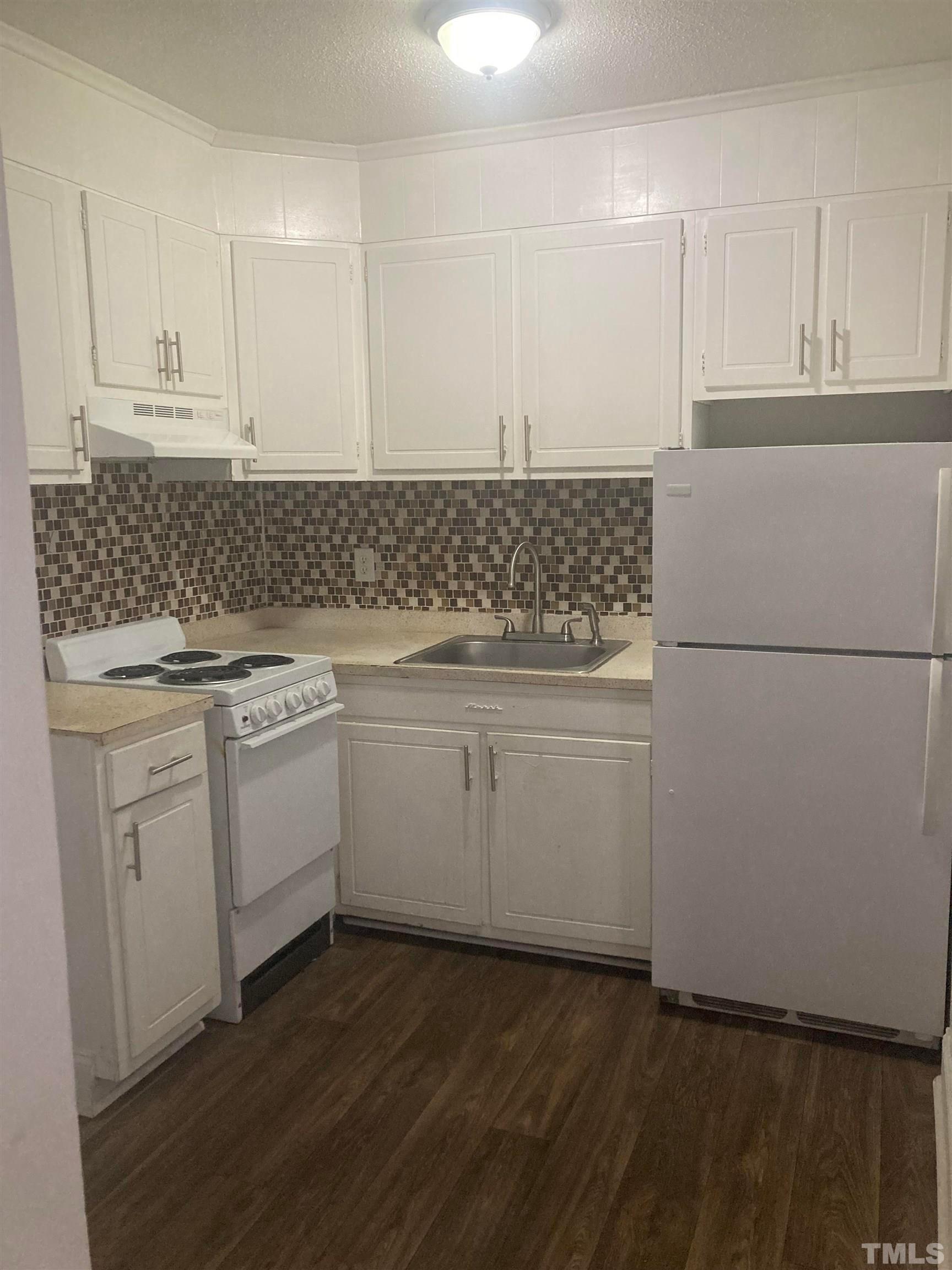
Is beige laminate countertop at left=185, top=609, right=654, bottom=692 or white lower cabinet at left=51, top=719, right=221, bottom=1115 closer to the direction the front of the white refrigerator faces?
the white lower cabinet

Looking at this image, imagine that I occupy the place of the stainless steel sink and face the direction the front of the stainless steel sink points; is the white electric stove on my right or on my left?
on my right

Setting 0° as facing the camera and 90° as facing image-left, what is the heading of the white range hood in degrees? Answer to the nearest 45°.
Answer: approximately 315°

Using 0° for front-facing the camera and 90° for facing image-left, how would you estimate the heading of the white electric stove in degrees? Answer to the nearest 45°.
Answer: approximately 315°

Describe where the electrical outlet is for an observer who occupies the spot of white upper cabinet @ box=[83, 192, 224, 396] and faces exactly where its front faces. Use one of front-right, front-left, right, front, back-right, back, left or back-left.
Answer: left

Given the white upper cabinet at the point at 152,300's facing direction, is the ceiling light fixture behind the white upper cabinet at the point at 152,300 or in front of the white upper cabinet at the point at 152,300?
in front

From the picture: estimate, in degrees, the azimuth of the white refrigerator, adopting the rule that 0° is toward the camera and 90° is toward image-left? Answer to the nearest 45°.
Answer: approximately 0°

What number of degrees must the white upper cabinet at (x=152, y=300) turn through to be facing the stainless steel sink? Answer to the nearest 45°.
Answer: approximately 45° to its left

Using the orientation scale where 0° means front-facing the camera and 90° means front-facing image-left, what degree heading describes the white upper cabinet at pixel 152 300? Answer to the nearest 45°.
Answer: approximately 315°
